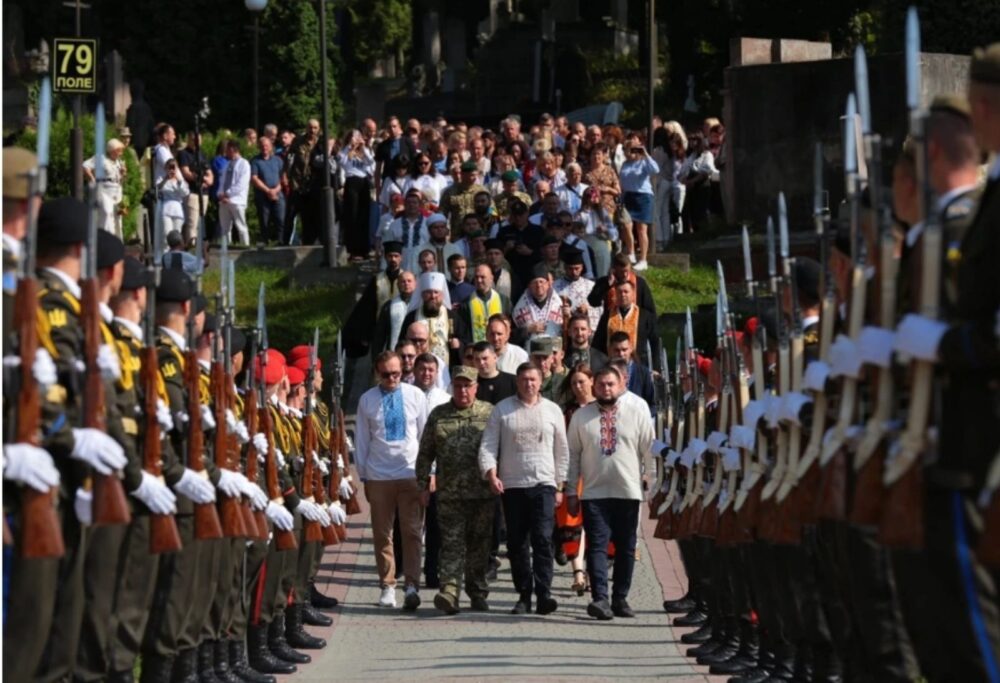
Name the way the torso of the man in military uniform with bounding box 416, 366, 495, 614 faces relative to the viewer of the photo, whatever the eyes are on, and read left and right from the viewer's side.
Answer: facing the viewer

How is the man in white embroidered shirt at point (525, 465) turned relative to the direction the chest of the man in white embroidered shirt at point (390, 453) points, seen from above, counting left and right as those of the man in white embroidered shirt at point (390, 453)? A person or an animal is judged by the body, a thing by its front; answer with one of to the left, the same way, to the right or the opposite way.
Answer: the same way

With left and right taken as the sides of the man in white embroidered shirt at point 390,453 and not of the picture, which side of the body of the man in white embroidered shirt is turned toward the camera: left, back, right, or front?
front

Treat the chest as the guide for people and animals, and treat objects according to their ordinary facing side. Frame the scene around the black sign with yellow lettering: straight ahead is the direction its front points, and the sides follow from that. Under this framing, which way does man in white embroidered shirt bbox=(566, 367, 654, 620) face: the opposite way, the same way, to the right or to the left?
the same way

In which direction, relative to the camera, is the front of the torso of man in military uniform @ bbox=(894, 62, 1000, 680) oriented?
to the viewer's left

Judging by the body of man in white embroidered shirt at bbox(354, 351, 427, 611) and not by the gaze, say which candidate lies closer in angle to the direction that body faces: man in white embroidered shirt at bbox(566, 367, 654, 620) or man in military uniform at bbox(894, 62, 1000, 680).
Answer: the man in military uniform

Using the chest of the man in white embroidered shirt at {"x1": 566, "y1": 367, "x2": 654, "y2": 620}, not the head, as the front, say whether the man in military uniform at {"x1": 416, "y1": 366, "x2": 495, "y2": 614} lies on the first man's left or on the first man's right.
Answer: on the first man's right

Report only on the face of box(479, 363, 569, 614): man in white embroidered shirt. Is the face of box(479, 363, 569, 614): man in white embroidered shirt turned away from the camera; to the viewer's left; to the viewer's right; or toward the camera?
toward the camera

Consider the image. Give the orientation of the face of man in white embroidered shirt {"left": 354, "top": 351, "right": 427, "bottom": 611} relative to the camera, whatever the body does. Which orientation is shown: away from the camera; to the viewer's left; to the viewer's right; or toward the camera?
toward the camera

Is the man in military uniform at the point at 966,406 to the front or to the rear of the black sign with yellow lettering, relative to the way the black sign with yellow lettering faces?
to the front

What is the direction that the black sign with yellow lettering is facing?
toward the camera

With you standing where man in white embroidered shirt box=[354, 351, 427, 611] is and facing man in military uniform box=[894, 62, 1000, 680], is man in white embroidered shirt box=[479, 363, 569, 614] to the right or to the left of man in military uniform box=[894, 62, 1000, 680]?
left

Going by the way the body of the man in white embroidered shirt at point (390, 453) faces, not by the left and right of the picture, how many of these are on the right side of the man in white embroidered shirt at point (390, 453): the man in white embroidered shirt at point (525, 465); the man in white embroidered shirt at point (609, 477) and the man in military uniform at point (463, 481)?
0

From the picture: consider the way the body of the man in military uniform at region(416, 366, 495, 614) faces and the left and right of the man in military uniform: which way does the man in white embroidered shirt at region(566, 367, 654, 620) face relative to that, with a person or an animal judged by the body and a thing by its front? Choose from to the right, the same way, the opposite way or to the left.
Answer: the same way

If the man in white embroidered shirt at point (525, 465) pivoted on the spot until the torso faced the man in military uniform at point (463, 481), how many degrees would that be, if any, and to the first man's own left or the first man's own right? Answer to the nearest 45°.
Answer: approximately 90° to the first man's own right

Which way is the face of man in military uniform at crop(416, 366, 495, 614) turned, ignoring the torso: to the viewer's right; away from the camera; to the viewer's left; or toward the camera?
toward the camera
